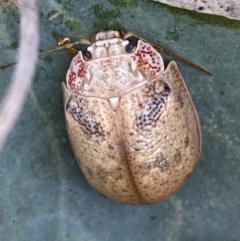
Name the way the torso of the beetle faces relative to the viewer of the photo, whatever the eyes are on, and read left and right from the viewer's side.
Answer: facing away from the viewer
